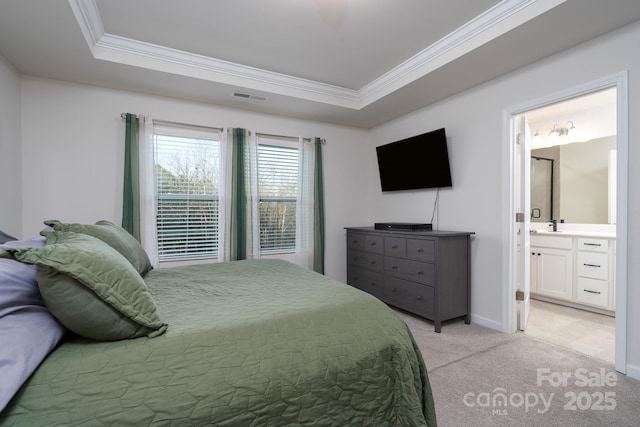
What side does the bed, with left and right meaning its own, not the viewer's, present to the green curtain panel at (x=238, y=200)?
left

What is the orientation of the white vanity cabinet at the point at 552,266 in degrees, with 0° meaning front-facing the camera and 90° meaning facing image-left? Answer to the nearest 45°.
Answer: approximately 45°

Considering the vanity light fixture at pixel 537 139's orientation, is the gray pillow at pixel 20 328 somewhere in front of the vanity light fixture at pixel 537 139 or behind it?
in front

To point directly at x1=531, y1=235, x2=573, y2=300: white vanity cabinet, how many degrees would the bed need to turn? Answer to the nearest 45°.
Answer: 0° — it already faces it

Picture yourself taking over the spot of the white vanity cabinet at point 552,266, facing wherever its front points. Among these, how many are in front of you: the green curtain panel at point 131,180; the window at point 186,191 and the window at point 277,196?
3

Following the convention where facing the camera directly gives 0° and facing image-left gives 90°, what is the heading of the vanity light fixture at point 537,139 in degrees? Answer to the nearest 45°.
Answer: approximately 45°

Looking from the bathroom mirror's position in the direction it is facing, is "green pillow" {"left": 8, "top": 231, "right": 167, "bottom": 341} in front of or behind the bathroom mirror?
in front

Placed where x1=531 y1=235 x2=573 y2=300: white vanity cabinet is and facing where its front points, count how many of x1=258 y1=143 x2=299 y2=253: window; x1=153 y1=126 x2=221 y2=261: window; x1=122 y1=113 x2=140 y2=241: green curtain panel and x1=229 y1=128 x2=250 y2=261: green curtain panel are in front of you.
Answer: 4

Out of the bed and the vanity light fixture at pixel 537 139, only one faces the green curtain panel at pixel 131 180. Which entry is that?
the vanity light fixture

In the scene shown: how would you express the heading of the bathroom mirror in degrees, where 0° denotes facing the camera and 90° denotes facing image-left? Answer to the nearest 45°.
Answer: approximately 45°

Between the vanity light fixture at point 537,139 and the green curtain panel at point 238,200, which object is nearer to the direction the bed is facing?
the vanity light fixture

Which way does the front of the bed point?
to the viewer's right
